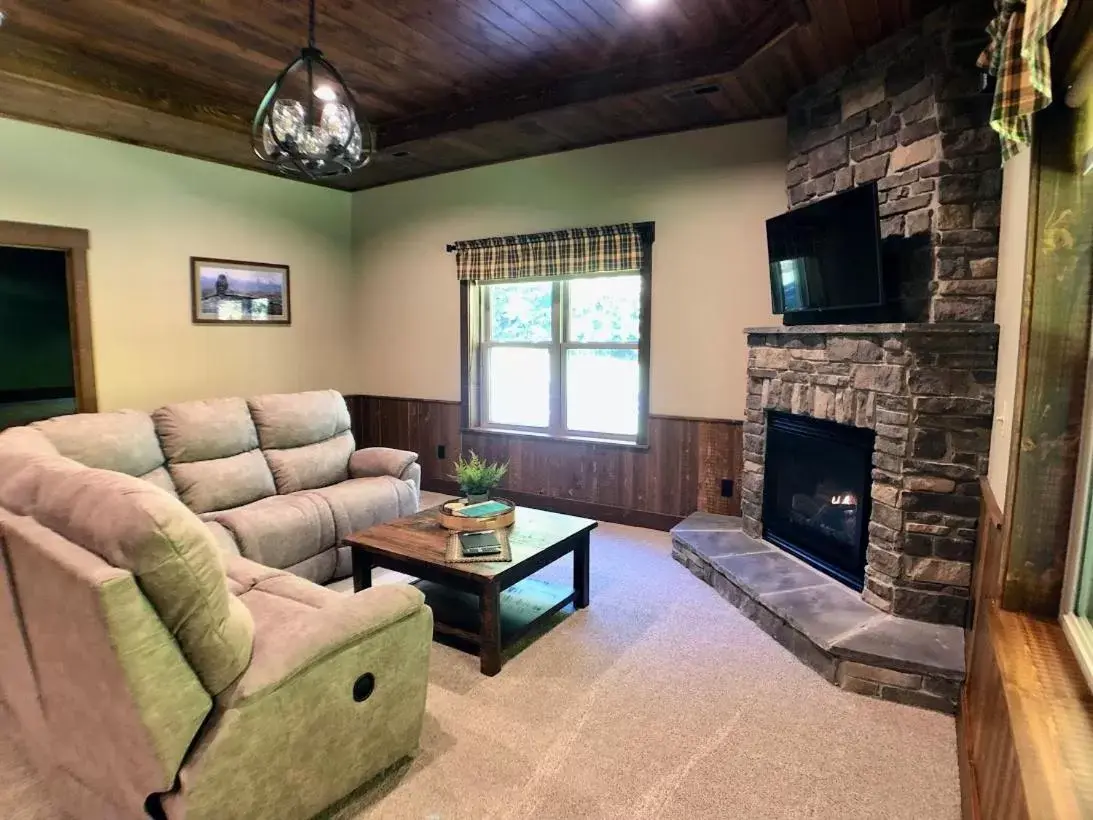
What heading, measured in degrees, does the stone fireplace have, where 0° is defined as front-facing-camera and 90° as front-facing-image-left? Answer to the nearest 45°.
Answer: approximately 45°

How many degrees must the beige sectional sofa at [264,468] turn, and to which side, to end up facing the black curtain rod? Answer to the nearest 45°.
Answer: approximately 45° to its left

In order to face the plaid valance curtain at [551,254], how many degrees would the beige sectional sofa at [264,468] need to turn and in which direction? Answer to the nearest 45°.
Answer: approximately 45° to its left

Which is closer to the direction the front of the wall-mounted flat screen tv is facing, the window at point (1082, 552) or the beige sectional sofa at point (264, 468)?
the beige sectional sofa

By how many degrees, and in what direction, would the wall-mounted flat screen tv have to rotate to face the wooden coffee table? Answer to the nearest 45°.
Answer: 0° — it already faces it

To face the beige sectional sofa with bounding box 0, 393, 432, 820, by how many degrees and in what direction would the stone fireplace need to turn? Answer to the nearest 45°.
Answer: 0° — it already faces it

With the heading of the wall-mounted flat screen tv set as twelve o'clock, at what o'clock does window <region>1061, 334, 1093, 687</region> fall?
The window is roughly at 10 o'clock from the wall-mounted flat screen tv.

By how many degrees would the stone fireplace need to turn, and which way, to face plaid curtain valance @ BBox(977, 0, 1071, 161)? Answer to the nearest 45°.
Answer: approximately 45° to its left

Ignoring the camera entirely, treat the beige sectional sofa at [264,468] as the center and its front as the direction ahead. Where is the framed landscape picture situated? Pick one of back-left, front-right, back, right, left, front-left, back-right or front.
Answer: back-left

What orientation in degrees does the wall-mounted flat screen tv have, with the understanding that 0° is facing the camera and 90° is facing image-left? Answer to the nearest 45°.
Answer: approximately 45°

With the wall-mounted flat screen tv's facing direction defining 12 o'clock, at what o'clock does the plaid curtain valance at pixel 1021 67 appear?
The plaid curtain valance is roughly at 10 o'clock from the wall-mounted flat screen tv.
